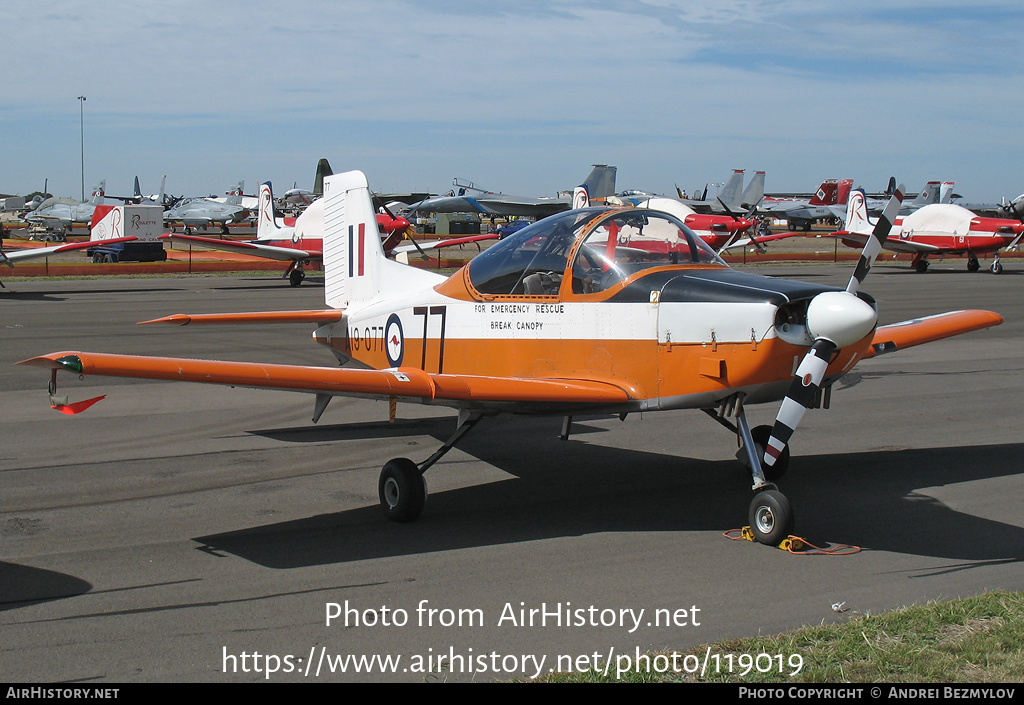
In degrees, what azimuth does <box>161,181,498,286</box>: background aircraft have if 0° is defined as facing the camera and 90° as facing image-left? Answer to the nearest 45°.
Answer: approximately 315°

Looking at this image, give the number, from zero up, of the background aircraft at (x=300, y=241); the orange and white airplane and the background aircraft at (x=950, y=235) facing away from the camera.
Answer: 0

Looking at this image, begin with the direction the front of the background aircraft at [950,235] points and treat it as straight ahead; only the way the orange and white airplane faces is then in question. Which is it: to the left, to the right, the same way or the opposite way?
the same way

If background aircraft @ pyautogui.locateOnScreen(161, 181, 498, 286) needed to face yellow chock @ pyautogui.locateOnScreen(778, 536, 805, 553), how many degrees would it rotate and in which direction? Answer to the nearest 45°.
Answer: approximately 45° to its right

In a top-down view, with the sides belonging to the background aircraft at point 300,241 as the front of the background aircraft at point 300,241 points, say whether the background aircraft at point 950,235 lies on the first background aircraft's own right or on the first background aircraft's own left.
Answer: on the first background aircraft's own left

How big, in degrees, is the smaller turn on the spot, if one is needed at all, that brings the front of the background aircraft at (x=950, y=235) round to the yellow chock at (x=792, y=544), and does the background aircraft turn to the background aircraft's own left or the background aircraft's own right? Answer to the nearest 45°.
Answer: approximately 45° to the background aircraft's own right

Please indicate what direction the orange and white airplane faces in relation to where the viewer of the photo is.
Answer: facing the viewer and to the right of the viewer

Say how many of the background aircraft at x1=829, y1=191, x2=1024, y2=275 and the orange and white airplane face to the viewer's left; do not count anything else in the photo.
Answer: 0

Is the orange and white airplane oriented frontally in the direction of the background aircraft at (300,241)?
no

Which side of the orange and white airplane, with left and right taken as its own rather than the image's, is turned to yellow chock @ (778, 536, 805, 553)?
front

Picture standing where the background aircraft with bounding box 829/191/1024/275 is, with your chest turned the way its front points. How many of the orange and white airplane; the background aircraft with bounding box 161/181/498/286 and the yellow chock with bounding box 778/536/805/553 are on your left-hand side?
0

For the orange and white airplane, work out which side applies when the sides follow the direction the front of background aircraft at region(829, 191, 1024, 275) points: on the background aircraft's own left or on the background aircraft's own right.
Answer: on the background aircraft's own right

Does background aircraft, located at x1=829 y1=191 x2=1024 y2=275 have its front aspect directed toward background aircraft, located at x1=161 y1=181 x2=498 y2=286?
no

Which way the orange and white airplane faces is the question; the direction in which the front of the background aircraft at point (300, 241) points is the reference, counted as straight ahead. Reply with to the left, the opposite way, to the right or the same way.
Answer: the same way
